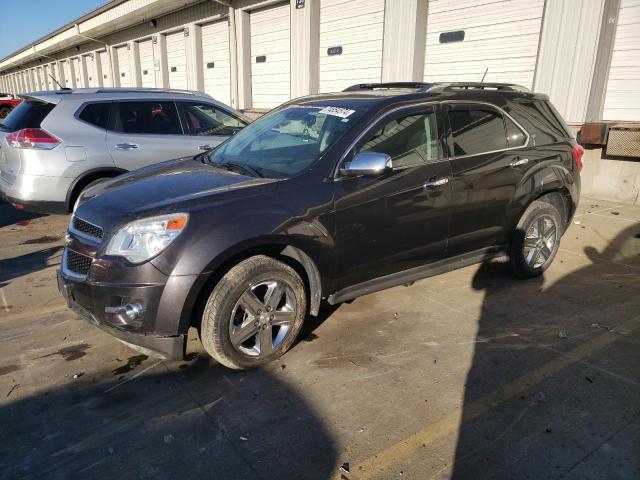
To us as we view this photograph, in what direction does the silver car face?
facing away from the viewer and to the right of the viewer

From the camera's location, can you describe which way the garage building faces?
facing the viewer and to the left of the viewer

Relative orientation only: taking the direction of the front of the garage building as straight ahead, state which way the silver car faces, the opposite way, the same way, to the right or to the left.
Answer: the opposite way

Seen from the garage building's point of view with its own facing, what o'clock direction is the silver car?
The silver car is roughly at 12 o'clock from the garage building.
